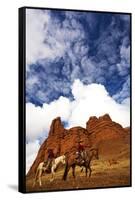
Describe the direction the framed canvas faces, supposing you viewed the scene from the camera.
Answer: facing the viewer and to the right of the viewer
